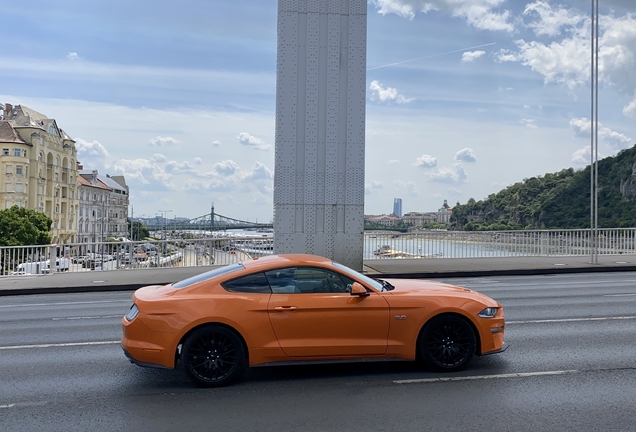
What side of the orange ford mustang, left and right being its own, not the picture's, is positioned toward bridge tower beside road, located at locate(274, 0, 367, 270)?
left

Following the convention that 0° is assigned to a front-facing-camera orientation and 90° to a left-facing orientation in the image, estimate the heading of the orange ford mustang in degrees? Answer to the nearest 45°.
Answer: approximately 270°

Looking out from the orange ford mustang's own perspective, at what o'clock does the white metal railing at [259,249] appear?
The white metal railing is roughly at 9 o'clock from the orange ford mustang.

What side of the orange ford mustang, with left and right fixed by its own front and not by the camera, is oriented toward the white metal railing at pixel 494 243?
left
